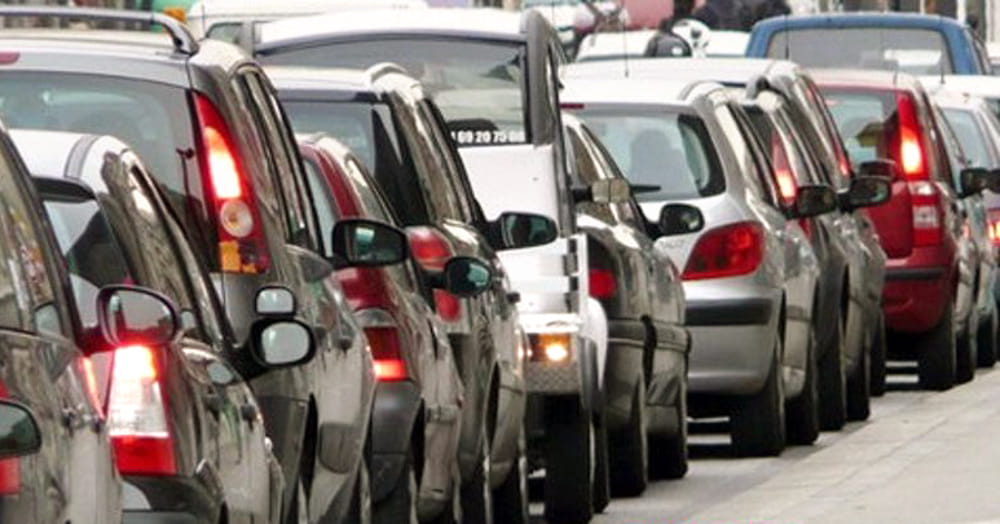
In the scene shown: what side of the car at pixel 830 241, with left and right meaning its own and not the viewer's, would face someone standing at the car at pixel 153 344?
back

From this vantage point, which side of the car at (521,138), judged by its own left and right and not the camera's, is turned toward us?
back

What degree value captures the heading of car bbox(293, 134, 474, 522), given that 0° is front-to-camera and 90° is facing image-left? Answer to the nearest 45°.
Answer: approximately 180°

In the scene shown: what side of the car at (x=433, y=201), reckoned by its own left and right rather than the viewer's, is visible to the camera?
back

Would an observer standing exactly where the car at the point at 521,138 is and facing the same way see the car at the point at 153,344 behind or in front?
behind

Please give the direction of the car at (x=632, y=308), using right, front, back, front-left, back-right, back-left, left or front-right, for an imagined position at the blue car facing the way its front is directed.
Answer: back

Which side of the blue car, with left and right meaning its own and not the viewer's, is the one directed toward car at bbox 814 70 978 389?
back
